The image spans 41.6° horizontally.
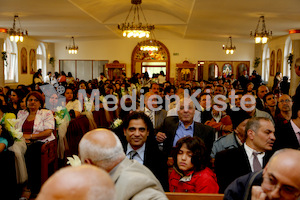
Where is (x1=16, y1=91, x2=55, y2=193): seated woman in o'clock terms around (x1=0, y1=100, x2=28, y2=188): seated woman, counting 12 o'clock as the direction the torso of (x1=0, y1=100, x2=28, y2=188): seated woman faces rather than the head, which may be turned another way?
(x1=16, y1=91, x2=55, y2=193): seated woman is roughly at 8 o'clock from (x1=0, y1=100, x2=28, y2=188): seated woman.

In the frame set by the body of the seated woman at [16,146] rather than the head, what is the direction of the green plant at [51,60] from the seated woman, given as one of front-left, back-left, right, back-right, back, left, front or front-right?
back-left

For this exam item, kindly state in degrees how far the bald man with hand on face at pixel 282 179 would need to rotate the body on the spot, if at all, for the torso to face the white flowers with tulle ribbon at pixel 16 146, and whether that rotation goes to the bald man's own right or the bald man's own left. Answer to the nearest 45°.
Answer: approximately 135° to the bald man's own right

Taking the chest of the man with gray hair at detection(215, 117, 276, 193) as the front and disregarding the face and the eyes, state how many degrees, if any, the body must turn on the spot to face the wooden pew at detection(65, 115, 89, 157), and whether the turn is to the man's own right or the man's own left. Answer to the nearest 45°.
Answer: approximately 180°

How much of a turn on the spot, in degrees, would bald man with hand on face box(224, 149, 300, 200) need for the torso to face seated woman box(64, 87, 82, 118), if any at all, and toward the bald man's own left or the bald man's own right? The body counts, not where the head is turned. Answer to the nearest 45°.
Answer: approximately 135° to the bald man's own right

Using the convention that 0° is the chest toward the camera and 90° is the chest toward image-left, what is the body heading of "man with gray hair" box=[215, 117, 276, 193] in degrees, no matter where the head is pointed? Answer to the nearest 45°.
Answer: approximately 315°

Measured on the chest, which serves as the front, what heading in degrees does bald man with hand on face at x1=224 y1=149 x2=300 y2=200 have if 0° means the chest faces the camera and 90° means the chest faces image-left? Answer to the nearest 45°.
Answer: approximately 0°
